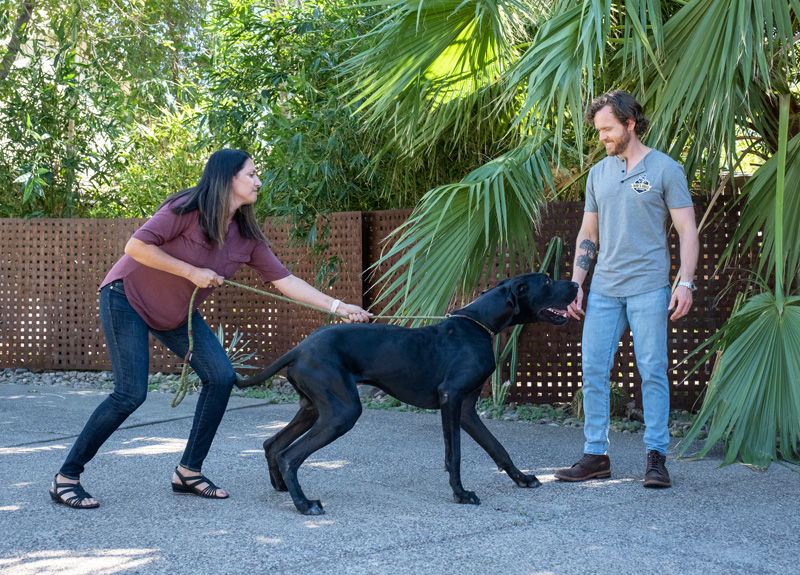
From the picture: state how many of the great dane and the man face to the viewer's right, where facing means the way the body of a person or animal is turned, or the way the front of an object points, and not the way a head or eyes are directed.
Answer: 1

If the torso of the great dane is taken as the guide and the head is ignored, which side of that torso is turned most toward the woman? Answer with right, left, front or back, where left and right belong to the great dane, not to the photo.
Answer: back

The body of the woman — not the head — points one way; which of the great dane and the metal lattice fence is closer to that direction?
the great dane

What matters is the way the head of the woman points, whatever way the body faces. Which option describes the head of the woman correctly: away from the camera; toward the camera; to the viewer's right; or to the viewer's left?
to the viewer's right

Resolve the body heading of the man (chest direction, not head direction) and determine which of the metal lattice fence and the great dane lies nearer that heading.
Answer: the great dane

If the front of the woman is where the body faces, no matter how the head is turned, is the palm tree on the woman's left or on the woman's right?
on the woman's left

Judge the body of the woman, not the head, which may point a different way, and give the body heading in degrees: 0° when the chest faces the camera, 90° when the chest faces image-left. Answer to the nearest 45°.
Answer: approximately 315°

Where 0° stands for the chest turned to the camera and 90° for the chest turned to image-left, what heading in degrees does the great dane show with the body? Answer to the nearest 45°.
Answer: approximately 270°

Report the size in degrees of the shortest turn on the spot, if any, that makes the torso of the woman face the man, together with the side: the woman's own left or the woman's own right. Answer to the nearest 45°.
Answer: approximately 45° to the woman's own left

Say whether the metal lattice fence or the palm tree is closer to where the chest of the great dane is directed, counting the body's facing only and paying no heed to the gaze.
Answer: the palm tree
